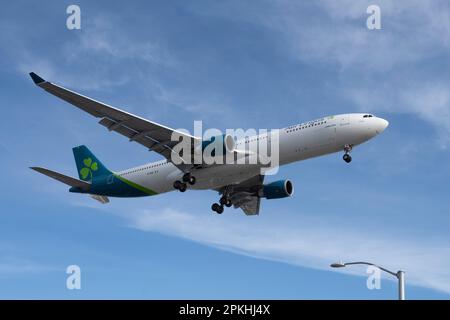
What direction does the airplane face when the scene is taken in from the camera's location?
facing the viewer and to the right of the viewer
